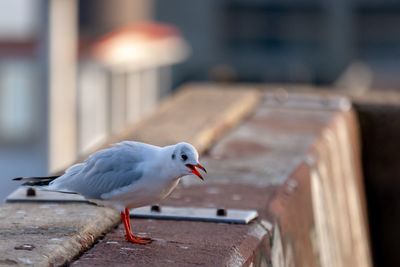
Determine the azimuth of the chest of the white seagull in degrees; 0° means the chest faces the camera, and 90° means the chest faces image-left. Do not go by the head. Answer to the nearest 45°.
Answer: approximately 270°

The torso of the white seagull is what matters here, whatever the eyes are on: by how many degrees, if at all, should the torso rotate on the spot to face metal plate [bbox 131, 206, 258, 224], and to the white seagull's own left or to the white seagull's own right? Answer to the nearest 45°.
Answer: approximately 45° to the white seagull's own left

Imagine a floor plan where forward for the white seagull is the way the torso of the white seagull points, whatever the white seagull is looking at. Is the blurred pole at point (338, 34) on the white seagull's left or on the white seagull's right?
on the white seagull's left

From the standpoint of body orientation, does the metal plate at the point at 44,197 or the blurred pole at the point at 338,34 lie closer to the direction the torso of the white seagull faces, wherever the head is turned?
the blurred pole

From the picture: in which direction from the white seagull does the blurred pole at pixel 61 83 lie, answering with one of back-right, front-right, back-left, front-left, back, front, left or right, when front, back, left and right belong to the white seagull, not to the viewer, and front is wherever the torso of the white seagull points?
left

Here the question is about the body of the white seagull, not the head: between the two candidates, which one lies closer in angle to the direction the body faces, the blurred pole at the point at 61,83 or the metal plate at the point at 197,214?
the metal plate

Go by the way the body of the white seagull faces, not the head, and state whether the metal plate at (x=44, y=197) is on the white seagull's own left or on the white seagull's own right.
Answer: on the white seagull's own left
